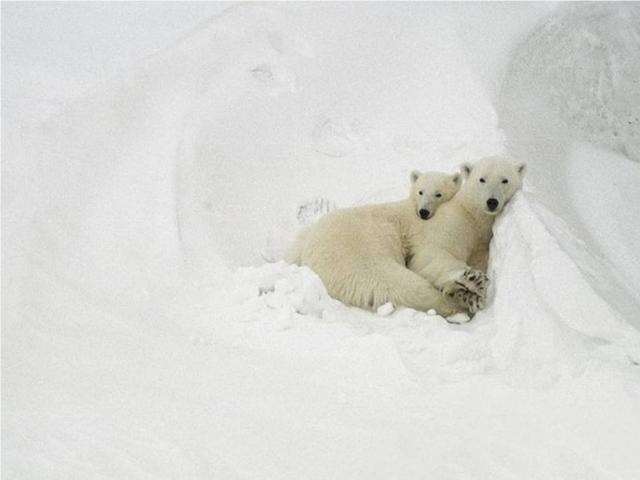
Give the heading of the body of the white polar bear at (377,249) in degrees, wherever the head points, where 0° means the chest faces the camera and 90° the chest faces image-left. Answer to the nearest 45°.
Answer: approximately 270°

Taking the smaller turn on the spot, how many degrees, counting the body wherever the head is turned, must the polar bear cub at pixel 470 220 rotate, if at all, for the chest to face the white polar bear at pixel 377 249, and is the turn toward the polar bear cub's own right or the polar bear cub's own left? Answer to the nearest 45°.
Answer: approximately 90° to the polar bear cub's own right
